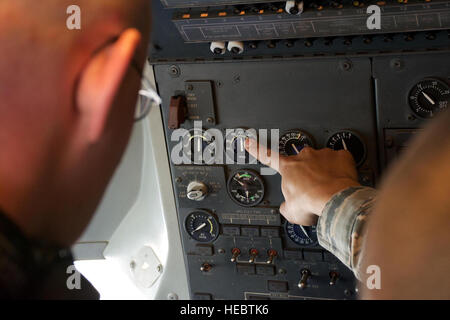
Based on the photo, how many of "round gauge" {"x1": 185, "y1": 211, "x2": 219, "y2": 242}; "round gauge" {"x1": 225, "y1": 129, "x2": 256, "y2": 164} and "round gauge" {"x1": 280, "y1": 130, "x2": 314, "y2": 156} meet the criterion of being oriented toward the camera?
3

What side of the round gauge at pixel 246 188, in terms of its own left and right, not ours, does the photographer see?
front

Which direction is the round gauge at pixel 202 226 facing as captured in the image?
toward the camera

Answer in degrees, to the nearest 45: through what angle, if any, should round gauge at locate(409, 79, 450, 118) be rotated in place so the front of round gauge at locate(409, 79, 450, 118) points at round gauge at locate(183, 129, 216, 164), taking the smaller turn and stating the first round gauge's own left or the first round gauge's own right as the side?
approximately 90° to the first round gauge's own right

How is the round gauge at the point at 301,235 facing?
toward the camera

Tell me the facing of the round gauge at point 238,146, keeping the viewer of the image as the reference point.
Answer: facing the viewer
